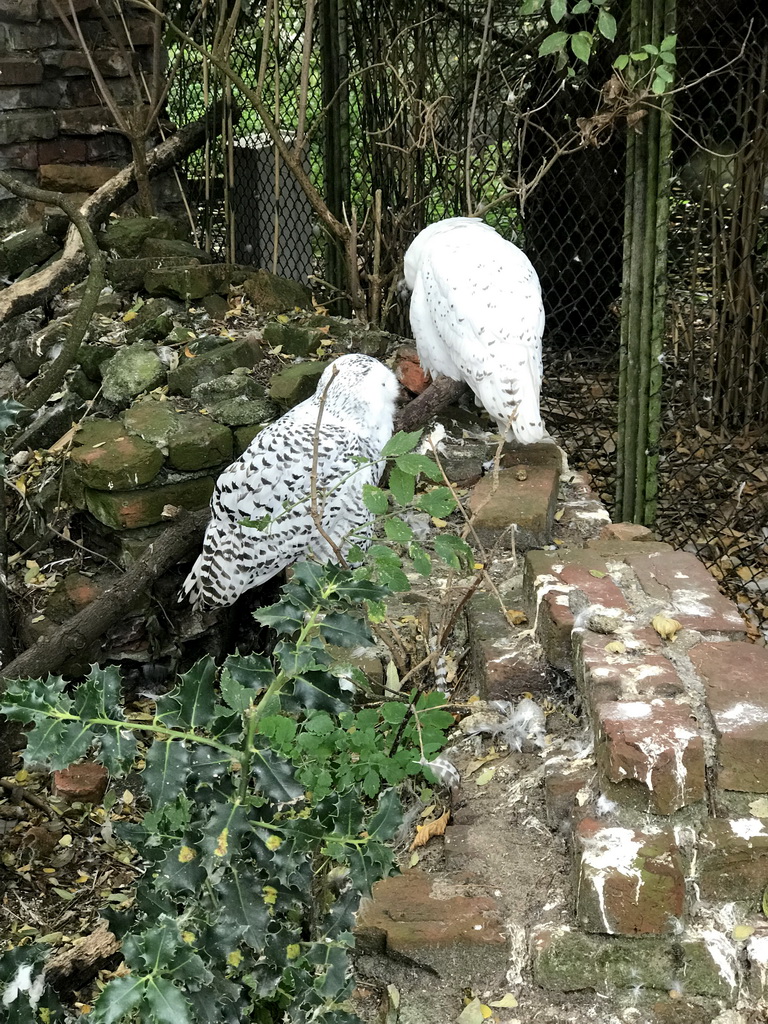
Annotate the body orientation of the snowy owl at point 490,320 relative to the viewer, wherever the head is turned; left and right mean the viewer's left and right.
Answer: facing away from the viewer and to the left of the viewer

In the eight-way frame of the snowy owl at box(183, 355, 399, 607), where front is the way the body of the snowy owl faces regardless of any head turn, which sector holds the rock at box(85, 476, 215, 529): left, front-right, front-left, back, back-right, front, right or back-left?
back-left

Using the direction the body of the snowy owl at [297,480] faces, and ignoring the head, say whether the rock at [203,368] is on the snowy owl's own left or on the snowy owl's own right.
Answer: on the snowy owl's own left

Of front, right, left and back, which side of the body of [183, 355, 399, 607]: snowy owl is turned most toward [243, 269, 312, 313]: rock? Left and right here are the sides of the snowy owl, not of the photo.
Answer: left

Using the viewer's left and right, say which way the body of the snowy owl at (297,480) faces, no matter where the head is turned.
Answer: facing to the right of the viewer

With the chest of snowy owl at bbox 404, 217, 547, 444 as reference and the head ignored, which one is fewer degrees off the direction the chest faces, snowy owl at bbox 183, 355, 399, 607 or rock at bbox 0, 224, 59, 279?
the rock

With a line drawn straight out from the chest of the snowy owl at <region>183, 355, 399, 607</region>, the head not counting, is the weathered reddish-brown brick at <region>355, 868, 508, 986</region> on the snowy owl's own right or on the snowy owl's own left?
on the snowy owl's own right

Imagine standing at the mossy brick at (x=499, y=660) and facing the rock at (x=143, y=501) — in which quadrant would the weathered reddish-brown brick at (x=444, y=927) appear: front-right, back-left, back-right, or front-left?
back-left

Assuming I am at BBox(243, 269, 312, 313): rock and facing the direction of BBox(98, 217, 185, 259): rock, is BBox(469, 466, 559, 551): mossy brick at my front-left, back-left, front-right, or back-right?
back-left

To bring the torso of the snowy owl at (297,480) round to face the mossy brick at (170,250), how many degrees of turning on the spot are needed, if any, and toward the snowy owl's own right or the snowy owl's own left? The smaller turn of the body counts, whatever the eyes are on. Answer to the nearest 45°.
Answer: approximately 90° to the snowy owl's own left
